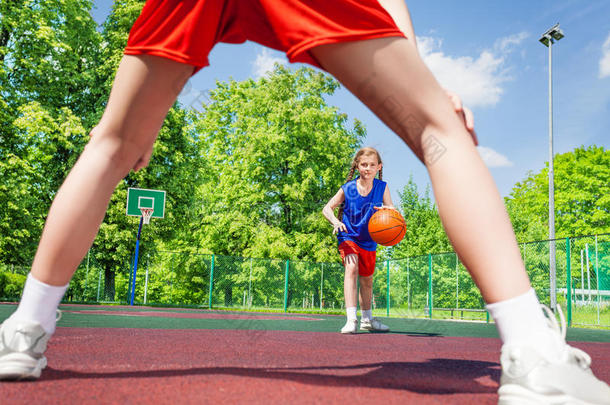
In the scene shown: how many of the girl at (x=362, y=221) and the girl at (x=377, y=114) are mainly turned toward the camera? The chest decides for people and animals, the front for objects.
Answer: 1

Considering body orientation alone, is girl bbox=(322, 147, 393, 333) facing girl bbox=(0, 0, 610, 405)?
yes

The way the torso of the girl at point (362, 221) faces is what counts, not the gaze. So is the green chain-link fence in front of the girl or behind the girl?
behind

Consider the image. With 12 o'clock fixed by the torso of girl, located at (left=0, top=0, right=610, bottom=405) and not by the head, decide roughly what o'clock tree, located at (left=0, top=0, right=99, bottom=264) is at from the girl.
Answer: The tree is roughly at 11 o'clock from the girl.

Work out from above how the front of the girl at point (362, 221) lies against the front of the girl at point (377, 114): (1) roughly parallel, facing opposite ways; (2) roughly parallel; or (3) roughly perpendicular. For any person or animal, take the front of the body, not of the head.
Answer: roughly parallel, facing opposite ways

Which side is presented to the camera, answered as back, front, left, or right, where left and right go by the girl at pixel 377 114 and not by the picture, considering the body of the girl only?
back

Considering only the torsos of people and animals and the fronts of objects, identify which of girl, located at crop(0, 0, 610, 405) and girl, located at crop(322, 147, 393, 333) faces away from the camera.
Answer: girl, located at crop(0, 0, 610, 405)

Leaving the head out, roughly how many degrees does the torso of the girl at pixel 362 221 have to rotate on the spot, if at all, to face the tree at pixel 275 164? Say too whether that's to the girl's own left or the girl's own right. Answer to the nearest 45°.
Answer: approximately 180°

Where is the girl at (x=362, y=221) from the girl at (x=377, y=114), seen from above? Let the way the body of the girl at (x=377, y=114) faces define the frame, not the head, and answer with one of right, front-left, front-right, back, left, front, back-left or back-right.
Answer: front

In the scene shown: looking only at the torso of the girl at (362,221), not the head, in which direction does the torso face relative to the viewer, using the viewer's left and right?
facing the viewer

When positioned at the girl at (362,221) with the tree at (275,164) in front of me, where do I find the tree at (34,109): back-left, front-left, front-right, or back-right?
front-left

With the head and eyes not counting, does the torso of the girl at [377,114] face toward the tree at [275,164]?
yes

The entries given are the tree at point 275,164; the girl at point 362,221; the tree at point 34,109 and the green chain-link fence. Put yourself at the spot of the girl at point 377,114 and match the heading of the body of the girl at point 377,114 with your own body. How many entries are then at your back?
0

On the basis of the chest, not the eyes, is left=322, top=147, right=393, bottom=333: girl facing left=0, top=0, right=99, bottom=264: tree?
no

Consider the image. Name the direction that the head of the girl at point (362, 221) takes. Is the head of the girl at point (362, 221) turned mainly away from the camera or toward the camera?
toward the camera
